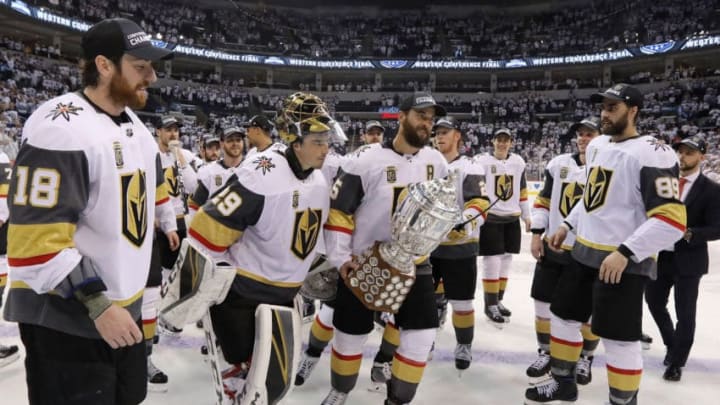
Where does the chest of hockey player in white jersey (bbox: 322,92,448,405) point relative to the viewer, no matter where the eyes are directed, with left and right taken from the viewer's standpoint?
facing the viewer and to the right of the viewer

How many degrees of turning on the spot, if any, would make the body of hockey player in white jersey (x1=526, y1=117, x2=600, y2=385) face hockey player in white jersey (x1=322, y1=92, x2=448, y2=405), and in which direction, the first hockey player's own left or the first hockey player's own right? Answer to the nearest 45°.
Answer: approximately 45° to the first hockey player's own right

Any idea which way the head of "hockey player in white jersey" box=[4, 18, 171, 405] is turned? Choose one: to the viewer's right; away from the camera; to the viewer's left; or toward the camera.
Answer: to the viewer's right

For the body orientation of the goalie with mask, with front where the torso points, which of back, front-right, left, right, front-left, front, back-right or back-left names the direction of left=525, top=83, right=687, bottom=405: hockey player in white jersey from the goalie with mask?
front-left

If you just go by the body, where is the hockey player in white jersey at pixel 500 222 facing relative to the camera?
toward the camera

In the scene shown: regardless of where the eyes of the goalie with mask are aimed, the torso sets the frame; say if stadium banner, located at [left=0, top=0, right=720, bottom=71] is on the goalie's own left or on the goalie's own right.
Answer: on the goalie's own left

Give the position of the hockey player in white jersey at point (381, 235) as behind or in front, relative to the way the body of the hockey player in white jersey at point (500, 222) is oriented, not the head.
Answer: in front

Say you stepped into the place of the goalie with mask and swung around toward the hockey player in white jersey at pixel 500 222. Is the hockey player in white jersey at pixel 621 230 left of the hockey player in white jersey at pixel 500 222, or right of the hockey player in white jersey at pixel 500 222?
right

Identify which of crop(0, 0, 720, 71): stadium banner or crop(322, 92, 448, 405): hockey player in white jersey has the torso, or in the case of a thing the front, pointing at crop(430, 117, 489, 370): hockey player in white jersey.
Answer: the stadium banner

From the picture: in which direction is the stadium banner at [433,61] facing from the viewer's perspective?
toward the camera
